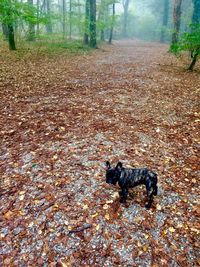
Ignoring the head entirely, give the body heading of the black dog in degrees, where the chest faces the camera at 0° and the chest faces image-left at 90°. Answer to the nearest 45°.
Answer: approximately 90°

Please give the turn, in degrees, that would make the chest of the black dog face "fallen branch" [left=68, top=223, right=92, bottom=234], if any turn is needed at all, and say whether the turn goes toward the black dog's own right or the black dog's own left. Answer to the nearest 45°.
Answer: approximately 45° to the black dog's own left
